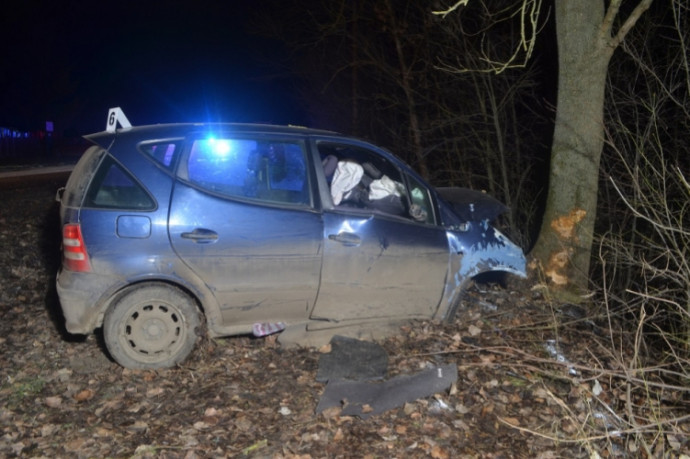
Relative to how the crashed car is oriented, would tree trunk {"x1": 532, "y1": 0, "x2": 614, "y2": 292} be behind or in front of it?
in front

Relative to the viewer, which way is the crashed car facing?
to the viewer's right
